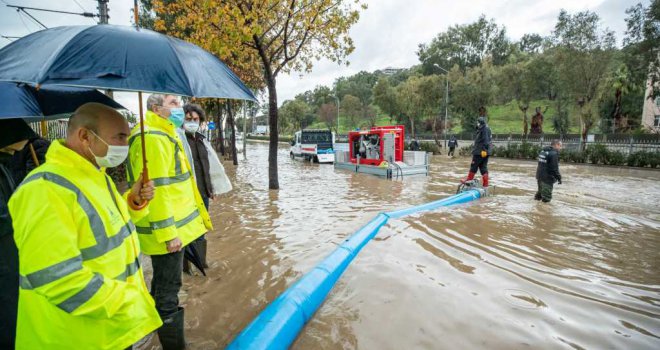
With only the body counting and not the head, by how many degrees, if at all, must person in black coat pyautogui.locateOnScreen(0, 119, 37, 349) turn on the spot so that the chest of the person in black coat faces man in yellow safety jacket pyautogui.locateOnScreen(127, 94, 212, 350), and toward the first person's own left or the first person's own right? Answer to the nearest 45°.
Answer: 0° — they already face them

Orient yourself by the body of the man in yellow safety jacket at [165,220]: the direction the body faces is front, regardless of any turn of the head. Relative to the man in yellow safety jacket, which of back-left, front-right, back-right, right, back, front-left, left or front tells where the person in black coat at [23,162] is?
back

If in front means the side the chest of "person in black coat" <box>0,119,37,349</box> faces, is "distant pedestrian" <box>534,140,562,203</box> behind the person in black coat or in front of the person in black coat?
in front

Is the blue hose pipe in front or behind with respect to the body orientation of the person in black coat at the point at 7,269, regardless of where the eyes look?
in front

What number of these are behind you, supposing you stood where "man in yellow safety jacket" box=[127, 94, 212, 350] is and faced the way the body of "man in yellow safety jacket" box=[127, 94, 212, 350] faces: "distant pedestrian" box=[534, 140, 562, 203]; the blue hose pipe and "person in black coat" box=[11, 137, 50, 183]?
1

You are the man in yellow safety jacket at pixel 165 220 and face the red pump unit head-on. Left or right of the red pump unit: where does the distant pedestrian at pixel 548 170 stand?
right

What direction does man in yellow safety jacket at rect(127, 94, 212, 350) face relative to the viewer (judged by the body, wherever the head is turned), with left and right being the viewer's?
facing to the right of the viewer

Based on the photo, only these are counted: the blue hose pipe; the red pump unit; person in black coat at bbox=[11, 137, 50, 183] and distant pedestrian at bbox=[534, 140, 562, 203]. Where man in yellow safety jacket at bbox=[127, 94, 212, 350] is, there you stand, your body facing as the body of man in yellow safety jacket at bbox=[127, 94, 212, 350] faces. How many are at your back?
1

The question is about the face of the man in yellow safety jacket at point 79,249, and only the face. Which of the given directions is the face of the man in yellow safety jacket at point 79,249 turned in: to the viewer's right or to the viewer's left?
to the viewer's right

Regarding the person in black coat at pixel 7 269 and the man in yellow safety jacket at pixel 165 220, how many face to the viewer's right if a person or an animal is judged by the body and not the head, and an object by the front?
2

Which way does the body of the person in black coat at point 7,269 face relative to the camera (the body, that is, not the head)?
to the viewer's right

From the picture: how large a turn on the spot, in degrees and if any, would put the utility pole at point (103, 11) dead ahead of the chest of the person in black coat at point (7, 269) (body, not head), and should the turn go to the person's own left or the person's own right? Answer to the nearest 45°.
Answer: approximately 90° to the person's own left

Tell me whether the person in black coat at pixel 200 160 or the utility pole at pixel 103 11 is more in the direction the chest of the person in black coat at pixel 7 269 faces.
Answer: the person in black coat
